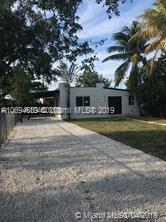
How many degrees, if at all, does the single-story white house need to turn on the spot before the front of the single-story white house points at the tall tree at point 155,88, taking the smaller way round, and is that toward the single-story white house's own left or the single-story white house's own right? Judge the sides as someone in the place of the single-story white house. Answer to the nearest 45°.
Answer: approximately 45° to the single-story white house's own left

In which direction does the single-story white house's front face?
toward the camera

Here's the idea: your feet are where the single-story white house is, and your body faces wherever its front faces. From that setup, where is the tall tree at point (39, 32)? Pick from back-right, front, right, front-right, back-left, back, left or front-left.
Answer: front

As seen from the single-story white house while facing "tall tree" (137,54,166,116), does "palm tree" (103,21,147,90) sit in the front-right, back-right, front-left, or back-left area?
front-left
